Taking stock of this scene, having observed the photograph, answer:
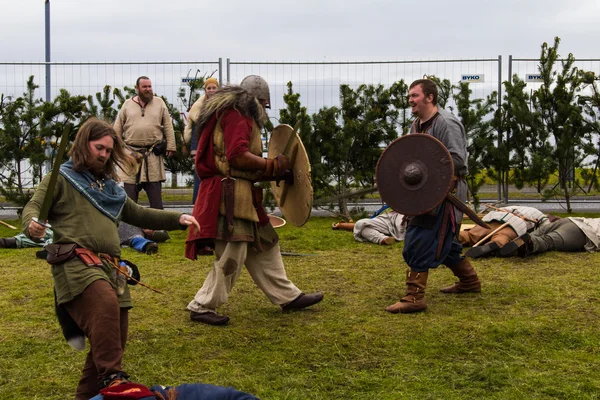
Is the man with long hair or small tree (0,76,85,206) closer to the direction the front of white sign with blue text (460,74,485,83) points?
the man with long hair

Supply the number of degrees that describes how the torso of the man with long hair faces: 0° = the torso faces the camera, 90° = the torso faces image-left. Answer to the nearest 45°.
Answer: approximately 315°

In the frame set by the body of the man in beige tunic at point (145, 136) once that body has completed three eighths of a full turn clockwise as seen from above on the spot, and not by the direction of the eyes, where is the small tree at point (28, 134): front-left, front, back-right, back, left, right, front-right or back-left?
front

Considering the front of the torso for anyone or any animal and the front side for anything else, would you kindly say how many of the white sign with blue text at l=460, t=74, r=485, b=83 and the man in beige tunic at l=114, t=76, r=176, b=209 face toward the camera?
2

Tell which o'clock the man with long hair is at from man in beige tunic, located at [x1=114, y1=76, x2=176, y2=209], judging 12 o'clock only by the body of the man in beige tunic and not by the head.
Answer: The man with long hair is roughly at 12 o'clock from the man in beige tunic.

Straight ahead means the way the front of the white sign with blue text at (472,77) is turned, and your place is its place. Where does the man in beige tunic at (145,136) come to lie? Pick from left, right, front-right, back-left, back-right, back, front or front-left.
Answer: front-right

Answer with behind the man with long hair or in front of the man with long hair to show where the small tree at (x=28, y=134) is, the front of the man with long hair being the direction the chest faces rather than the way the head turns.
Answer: behind

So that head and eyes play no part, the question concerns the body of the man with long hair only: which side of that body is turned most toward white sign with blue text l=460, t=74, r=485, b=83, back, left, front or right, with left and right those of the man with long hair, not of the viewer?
left

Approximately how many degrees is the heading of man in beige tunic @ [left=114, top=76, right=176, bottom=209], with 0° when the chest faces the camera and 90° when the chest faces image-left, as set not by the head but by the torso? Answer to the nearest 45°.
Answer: approximately 0°

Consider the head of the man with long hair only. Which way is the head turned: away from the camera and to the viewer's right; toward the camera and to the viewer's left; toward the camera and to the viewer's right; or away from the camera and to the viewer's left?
toward the camera and to the viewer's right

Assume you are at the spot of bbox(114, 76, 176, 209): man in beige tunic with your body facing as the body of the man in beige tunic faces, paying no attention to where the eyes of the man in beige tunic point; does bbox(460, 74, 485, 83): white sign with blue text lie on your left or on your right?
on your left

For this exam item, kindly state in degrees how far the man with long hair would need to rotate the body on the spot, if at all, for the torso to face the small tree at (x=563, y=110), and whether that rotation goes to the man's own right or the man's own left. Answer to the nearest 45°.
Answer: approximately 90° to the man's own left
